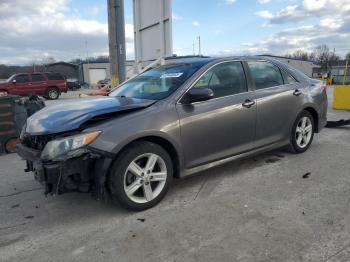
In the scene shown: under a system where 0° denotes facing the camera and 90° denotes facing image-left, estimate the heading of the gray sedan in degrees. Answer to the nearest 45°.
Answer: approximately 45°

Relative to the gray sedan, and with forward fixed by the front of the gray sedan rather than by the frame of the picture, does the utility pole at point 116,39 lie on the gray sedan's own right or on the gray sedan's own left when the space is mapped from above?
on the gray sedan's own right

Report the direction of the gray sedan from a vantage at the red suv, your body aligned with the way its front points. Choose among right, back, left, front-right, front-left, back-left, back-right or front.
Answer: left

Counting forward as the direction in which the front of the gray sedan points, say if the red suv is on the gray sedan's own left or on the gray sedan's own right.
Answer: on the gray sedan's own right

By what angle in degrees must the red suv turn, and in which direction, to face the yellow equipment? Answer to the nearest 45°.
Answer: approximately 135° to its left

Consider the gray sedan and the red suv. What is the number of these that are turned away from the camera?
0

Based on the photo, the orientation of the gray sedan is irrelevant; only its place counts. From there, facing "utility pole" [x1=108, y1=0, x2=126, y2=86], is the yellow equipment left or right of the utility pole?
right

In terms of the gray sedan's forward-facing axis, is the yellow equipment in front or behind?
behind

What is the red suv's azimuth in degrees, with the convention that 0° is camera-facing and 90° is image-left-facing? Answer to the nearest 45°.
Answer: approximately 90°
